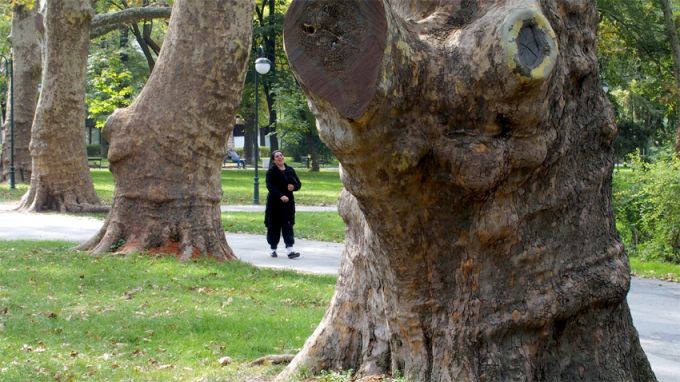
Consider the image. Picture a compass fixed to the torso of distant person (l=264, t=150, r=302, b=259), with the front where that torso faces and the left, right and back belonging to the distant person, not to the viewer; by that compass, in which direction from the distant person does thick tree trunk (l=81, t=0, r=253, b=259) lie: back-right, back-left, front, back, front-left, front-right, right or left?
right

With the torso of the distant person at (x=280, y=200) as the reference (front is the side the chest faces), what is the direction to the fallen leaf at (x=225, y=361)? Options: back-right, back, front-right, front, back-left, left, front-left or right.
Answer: front-right

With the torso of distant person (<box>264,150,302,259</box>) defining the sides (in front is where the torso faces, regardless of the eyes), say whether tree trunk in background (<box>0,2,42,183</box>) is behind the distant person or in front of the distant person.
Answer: behind

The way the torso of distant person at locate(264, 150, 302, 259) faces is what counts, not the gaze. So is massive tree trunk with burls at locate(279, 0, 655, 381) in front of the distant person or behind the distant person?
in front

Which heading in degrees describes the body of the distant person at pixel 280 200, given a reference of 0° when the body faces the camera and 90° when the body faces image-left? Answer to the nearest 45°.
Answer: approximately 315°
